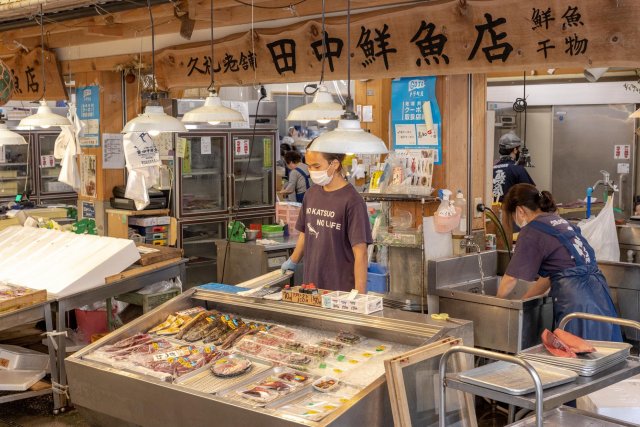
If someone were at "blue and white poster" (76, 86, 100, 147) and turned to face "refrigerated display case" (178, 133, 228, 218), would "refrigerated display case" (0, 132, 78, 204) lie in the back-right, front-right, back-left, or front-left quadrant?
back-left

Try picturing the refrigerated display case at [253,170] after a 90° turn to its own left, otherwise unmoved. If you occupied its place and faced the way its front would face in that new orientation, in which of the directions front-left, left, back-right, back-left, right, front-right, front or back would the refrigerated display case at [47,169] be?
back-left

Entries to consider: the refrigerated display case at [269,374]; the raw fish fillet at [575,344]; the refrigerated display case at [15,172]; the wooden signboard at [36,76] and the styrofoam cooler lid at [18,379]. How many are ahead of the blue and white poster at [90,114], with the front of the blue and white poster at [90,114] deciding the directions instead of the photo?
3

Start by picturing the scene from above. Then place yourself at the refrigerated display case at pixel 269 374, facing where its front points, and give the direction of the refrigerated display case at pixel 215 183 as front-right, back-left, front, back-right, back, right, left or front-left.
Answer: back-right
